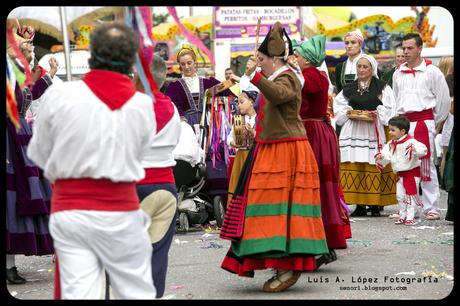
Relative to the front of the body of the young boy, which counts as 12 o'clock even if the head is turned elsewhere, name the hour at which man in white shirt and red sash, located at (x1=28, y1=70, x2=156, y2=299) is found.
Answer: The man in white shirt and red sash is roughly at 11 o'clock from the young boy.

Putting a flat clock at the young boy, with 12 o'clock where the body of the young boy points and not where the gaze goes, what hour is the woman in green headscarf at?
The woman in green headscarf is roughly at 11 o'clock from the young boy.

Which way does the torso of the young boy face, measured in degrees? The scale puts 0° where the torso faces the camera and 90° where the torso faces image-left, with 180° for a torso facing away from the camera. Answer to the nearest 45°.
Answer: approximately 45°

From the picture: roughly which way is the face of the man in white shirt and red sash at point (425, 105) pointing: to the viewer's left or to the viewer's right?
to the viewer's left
